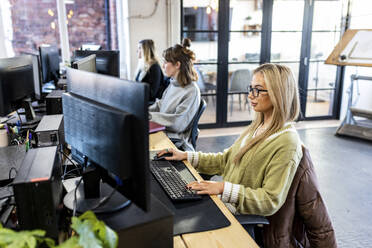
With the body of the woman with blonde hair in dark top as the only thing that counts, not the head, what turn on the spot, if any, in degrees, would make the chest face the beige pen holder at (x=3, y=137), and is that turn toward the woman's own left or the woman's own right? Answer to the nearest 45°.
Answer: approximately 90° to the woman's own left

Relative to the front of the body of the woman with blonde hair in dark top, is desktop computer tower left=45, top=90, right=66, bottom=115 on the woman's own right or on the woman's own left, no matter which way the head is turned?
on the woman's own left

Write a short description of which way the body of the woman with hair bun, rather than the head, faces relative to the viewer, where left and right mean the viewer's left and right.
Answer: facing to the left of the viewer

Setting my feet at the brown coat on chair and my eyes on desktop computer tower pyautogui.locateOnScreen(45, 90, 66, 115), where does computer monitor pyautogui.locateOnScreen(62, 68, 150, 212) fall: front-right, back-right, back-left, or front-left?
front-left

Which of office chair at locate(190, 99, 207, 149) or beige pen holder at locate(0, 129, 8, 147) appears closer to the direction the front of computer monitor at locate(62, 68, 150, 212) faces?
the office chair

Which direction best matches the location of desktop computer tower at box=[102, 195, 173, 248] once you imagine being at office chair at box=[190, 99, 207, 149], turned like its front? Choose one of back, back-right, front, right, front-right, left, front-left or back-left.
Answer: left

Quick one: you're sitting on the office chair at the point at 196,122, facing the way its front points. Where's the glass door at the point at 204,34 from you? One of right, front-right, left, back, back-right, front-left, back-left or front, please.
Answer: right

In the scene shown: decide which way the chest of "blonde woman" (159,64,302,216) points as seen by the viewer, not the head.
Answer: to the viewer's left

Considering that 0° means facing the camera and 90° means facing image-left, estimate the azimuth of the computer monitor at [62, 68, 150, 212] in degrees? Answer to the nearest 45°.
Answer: approximately 225°

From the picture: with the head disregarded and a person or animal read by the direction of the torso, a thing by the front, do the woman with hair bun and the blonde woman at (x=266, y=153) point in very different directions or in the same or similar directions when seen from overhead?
same or similar directions

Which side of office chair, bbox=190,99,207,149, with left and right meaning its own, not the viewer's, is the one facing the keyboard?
left

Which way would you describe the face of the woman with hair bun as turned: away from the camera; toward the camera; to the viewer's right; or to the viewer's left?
to the viewer's left

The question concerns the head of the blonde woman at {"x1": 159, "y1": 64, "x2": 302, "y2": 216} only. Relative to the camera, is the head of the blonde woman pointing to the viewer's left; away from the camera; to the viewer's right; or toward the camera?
to the viewer's left
